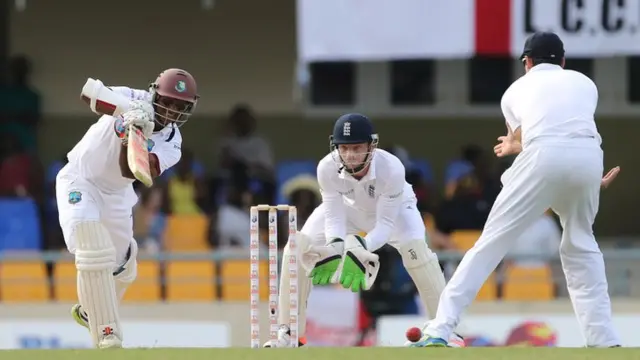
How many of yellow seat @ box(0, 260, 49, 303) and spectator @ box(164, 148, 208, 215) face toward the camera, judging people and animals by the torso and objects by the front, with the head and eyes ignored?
2

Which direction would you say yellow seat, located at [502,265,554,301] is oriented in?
toward the camera

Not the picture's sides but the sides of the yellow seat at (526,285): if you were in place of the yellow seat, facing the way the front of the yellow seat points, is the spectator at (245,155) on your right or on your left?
on your right

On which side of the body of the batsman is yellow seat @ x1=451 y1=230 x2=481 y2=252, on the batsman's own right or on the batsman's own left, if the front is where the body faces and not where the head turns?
on the batsman's own left

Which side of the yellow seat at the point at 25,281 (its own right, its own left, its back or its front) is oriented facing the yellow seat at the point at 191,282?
left

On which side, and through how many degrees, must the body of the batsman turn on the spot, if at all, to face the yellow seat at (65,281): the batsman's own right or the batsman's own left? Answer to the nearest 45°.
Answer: approximately 135° to the batsman's own left

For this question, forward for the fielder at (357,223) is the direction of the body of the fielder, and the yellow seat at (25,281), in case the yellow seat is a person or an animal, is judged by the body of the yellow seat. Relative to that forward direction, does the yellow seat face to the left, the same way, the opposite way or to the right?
the same way

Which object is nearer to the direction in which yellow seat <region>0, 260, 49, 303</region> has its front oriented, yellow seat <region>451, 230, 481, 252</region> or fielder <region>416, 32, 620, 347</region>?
the fielder

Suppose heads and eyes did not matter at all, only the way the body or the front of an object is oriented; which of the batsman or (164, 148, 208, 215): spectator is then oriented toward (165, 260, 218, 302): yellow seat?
the spectator

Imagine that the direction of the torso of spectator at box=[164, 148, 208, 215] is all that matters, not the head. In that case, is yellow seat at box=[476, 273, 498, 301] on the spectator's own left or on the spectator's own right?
on the spectator's own left

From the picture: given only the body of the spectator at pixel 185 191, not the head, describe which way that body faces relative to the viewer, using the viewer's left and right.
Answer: facing the viewer

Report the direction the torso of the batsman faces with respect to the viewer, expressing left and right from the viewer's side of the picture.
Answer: facing the viewer and to the right of the viewer

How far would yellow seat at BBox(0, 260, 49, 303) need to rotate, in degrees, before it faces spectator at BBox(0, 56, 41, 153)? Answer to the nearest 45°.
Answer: approximately 180°

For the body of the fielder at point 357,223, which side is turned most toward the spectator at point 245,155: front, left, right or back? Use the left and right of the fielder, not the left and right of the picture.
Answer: back

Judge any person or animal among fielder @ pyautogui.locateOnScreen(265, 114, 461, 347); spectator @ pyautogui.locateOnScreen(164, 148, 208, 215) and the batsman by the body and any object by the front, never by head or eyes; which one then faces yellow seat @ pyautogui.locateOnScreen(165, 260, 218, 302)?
the spectator
